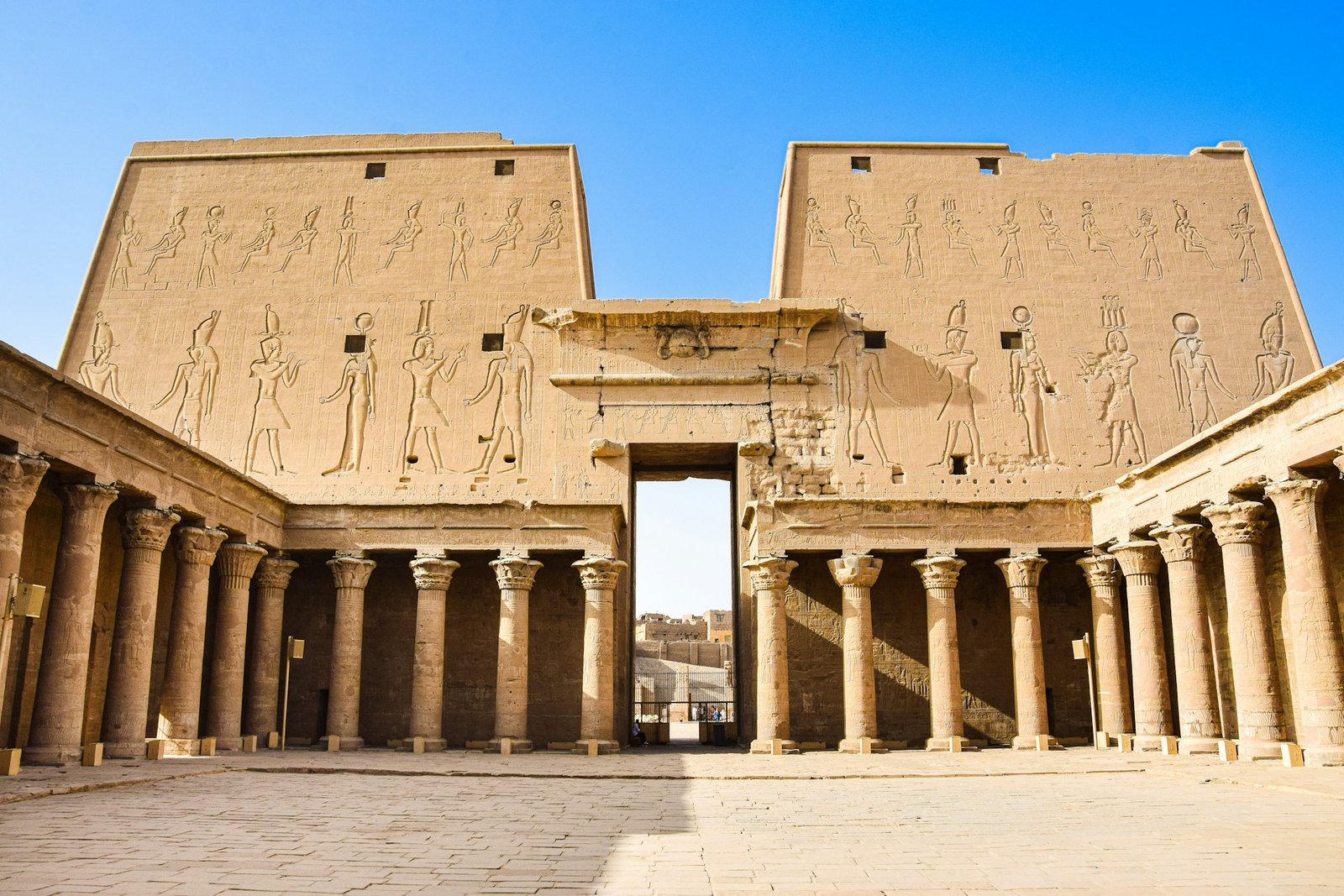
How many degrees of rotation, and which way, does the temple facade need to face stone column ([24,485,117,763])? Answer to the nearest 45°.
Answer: approximately 45° to its right

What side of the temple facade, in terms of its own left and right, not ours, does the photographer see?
front
